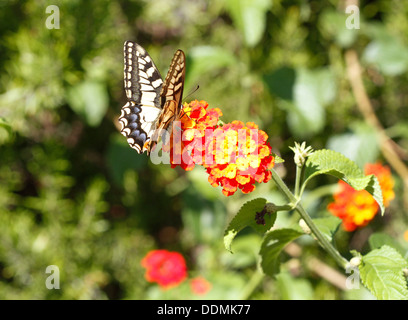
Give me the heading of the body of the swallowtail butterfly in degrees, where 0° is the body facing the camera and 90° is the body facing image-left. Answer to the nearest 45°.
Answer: approximately 225°

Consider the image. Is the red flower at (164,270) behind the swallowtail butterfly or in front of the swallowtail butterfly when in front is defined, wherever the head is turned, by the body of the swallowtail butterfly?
in front

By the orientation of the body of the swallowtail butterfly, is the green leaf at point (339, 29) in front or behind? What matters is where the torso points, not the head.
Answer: in front
